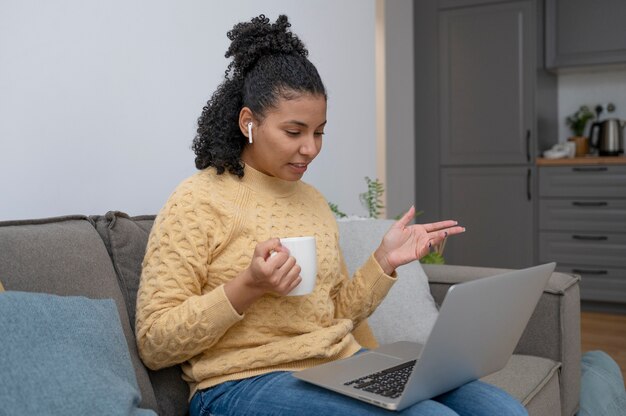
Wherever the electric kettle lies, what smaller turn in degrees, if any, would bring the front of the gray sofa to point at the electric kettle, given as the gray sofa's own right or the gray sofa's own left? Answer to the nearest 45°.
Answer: approximately 90° to the gray sofa's own left

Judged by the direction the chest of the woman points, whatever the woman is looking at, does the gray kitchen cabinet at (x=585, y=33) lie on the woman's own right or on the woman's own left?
on the woman's own left

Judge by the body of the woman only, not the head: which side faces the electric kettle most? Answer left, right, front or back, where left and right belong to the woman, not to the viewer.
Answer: left

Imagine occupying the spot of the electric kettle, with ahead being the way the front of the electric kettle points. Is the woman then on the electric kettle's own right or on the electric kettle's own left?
on the electric kettle's own right

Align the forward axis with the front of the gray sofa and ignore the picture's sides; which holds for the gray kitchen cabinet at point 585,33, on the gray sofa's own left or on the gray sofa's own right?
on the gray sofa's own left

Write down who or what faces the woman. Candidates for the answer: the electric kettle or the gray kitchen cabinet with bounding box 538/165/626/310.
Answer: the gray kitchen cabinet

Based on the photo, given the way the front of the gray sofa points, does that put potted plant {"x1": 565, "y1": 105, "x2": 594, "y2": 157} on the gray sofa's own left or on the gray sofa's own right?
on the gray sofa's own left

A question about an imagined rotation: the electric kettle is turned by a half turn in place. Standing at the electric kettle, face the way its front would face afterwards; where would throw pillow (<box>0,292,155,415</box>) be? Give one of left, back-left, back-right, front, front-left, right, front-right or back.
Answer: left
